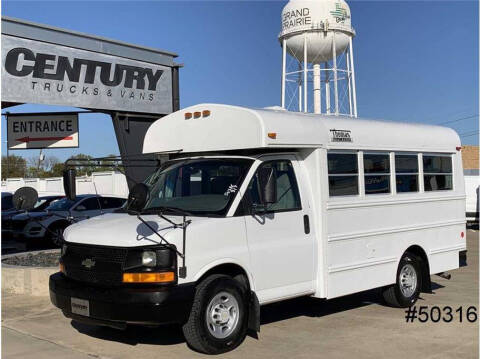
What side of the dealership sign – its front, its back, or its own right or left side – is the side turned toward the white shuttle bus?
front

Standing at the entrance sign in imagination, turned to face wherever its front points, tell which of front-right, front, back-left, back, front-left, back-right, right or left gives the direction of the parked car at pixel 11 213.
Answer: back

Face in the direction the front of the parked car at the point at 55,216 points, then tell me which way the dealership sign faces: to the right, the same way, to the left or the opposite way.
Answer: to the left

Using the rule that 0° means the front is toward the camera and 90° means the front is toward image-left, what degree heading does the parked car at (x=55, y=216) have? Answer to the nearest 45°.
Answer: approximately 45°

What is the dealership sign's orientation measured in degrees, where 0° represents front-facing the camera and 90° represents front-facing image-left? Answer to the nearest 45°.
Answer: approximately 315°

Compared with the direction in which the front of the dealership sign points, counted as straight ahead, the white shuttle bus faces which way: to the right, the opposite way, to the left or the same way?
to the right

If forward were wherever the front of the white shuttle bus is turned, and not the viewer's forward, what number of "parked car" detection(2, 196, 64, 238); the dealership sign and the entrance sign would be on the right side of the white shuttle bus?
3

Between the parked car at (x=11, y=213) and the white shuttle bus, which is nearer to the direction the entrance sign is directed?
the white shuttle bus

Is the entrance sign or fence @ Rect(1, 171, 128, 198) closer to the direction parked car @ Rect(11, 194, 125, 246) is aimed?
the entrance sign

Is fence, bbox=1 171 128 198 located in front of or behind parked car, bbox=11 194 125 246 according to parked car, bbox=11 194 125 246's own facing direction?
behind

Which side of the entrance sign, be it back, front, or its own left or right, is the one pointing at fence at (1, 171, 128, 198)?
back

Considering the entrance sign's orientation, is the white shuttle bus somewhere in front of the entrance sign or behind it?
in front

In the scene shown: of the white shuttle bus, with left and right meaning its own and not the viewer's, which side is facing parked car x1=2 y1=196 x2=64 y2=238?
right

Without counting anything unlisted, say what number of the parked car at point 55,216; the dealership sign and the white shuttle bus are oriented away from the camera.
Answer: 0

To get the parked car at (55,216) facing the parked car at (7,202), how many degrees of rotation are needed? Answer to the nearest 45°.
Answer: approximately 90° to its right

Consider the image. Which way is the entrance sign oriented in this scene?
toward the camera
